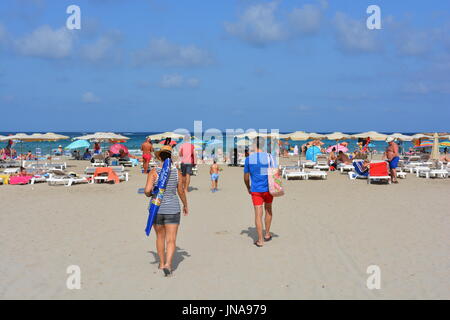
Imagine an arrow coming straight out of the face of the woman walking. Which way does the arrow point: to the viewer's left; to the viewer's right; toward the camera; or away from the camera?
away from the camera

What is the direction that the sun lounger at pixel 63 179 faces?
to the viewer's right

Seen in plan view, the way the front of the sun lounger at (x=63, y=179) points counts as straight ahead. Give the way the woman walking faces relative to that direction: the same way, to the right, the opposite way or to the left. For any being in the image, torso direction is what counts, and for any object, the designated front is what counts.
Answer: to the left

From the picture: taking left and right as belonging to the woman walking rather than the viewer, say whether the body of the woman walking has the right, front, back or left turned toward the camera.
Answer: back

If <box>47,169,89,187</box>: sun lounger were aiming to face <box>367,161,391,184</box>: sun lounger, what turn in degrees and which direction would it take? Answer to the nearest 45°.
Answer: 0° — it already faces it

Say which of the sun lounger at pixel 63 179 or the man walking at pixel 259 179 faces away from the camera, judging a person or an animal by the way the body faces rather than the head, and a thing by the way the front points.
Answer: the man walking

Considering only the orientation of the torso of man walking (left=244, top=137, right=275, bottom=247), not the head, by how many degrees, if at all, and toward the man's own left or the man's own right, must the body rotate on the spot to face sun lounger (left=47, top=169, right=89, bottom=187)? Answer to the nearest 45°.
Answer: approximately 45° to the man's own left

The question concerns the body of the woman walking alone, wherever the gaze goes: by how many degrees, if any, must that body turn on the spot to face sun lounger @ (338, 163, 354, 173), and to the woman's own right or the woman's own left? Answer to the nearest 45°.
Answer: approximately 45° to the woman's own right

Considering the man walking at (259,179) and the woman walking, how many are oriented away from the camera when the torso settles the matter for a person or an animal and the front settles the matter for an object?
2

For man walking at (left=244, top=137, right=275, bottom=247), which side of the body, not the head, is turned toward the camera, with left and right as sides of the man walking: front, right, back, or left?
back

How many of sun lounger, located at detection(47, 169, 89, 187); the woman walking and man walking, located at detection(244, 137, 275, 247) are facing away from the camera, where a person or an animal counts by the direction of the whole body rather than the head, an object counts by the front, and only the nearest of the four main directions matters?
2

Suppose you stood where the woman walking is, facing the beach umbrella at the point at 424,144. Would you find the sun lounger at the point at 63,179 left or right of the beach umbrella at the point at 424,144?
left
